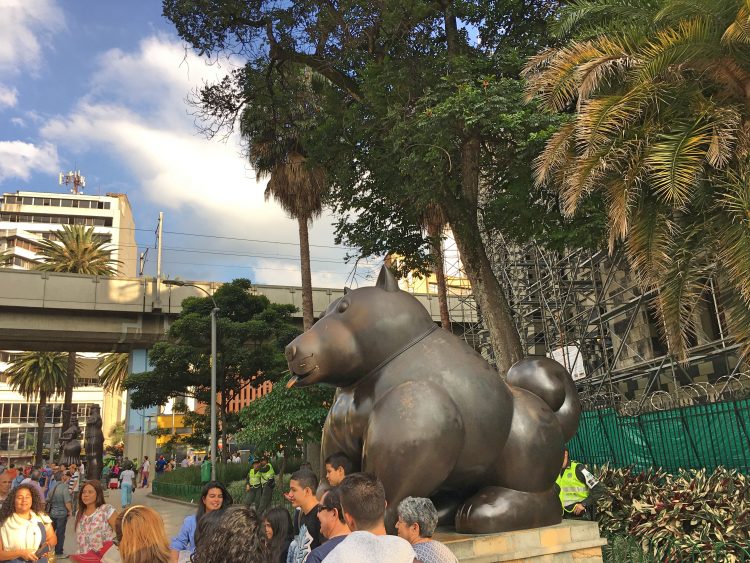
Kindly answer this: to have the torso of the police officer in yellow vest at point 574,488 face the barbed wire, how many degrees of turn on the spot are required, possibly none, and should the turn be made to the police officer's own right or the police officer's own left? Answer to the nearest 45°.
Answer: approximately 135° to the police officer's own left

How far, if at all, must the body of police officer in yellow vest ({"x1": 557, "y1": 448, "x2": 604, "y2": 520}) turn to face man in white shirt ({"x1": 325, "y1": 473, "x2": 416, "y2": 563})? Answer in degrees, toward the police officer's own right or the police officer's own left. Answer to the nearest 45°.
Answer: approximately 45° to the police officer's own left

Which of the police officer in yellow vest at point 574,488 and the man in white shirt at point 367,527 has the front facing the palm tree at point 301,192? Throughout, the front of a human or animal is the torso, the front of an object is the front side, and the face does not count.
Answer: the man in white shirt

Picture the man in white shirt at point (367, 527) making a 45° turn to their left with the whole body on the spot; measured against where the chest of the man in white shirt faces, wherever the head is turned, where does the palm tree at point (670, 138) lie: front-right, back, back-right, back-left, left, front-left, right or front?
right

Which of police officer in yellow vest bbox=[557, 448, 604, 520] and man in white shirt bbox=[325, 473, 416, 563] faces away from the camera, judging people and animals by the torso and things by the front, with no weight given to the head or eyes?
the man in white shirt

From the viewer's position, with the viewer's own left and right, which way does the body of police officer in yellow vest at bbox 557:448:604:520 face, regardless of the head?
facing the viewer and to the left of the viewer

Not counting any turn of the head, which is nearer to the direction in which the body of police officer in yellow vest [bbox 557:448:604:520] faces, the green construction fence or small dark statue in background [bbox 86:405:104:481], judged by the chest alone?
the small dark statue in background

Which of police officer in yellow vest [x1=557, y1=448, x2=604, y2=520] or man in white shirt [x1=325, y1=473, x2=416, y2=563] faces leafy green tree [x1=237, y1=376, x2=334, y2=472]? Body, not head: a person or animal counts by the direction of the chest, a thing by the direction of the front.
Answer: the man in white shirt

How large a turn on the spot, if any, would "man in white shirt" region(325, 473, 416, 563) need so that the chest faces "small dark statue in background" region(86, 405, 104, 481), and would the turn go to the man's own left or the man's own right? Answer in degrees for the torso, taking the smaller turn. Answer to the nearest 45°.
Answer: approximately 45° to the man's own left

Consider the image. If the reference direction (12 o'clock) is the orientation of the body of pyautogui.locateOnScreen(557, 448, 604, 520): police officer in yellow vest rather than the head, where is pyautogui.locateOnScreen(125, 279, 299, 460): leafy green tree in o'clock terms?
The leafy green tree is roughly at 3 o'clock from the police officer in yellow vest.

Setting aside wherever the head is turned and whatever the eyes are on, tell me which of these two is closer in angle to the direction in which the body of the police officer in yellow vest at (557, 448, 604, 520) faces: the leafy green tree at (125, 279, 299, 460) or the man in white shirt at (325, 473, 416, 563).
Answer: the man in white shirt

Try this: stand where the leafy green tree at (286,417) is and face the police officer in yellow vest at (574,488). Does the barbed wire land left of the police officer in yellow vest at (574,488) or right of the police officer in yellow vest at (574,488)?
left

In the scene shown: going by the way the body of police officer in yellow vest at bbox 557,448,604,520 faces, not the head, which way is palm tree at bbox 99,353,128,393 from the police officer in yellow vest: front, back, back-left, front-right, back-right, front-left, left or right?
right

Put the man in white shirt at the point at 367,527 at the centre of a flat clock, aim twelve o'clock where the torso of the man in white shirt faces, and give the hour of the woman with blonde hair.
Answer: The woman with blonde hair is roughly at 9 o'clock from the man in white shirt.

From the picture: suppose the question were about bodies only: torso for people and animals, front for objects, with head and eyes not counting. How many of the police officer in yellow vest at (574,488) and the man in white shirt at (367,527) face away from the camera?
1

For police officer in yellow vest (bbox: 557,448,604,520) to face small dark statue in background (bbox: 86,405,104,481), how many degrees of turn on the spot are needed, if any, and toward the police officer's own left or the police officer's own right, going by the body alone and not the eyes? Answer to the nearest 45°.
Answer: approximately 90° to the police officer's own right

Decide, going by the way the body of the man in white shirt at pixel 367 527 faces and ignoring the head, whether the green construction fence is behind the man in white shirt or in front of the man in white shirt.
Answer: in front

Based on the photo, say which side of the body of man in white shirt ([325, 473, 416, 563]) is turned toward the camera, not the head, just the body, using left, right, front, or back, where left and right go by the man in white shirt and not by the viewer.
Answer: back
